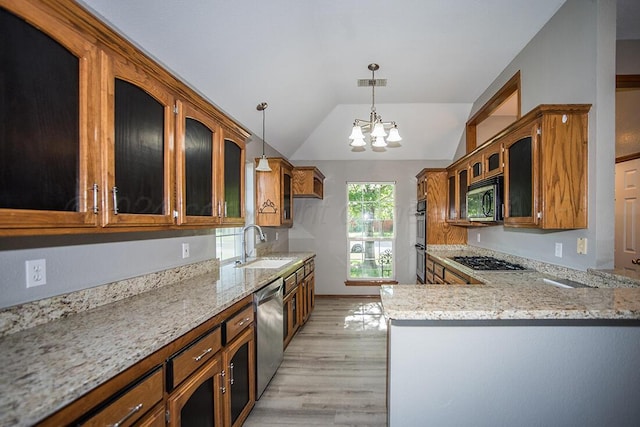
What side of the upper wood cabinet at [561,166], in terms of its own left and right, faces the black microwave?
right

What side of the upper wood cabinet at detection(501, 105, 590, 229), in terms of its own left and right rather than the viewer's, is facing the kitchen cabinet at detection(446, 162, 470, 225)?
right

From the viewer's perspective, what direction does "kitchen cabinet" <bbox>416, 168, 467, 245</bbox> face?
to the viewer's left

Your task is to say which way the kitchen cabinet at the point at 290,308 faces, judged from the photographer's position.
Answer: facing to the right of the viewer

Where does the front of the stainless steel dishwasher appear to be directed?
to the viewer's right

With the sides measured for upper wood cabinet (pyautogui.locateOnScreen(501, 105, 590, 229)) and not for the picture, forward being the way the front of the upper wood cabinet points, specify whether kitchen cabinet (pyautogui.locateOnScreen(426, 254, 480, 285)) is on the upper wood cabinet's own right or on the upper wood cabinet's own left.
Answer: on the upper wood cabinet's own right

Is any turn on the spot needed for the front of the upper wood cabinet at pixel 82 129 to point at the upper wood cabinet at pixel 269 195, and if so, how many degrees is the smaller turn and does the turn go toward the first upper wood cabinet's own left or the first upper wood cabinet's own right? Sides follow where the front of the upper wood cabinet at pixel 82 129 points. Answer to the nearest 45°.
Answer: approximately 90° to the first upper wood cabinet's own left

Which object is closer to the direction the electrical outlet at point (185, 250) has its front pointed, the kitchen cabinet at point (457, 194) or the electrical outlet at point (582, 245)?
the electrical outlet
